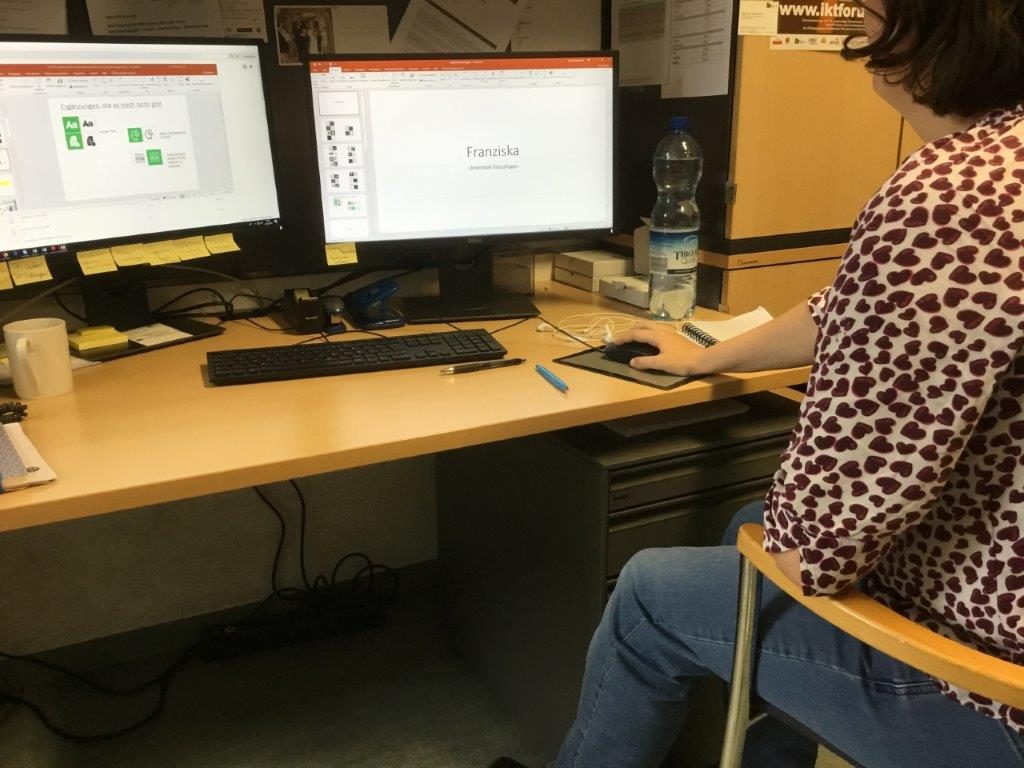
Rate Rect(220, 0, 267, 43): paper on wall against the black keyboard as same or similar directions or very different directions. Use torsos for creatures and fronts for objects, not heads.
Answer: same or similar directions

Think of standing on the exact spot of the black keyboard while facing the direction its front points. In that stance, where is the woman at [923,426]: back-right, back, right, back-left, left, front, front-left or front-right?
front-left

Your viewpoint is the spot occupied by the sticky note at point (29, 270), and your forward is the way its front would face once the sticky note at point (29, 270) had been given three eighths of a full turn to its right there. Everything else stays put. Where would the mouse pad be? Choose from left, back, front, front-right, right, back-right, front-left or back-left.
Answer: back

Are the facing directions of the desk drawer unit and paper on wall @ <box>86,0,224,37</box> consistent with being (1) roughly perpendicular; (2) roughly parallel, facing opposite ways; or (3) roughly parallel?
roughly parallel

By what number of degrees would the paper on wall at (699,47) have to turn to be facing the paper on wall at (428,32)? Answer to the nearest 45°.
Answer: approximately 90° to its right

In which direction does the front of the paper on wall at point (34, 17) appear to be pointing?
toward the camera

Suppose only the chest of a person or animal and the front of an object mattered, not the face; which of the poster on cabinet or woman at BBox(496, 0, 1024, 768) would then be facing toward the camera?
the poster on cabinet

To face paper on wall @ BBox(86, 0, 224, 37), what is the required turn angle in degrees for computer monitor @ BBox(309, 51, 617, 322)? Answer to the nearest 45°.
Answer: approximately 90° to its right

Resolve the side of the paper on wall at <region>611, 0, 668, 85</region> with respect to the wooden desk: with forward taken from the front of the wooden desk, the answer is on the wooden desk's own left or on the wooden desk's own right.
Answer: on the wooden desk's own left

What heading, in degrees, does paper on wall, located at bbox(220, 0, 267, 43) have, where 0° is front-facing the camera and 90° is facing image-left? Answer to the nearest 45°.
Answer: approximately 0°

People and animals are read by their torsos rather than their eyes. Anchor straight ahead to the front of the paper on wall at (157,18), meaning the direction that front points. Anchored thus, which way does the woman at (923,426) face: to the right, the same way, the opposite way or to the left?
the opposite way

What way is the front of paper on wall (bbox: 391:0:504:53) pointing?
toward the camera

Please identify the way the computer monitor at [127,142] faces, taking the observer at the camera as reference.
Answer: facing the viewer and to the right of the viewer

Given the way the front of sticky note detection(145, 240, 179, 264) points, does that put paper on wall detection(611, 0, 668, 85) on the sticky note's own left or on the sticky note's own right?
on the sticky note's own left

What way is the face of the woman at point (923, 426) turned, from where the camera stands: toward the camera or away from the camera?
away from the camera

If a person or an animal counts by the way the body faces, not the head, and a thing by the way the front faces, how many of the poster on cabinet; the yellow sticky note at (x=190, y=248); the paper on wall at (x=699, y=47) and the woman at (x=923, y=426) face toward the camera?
3
